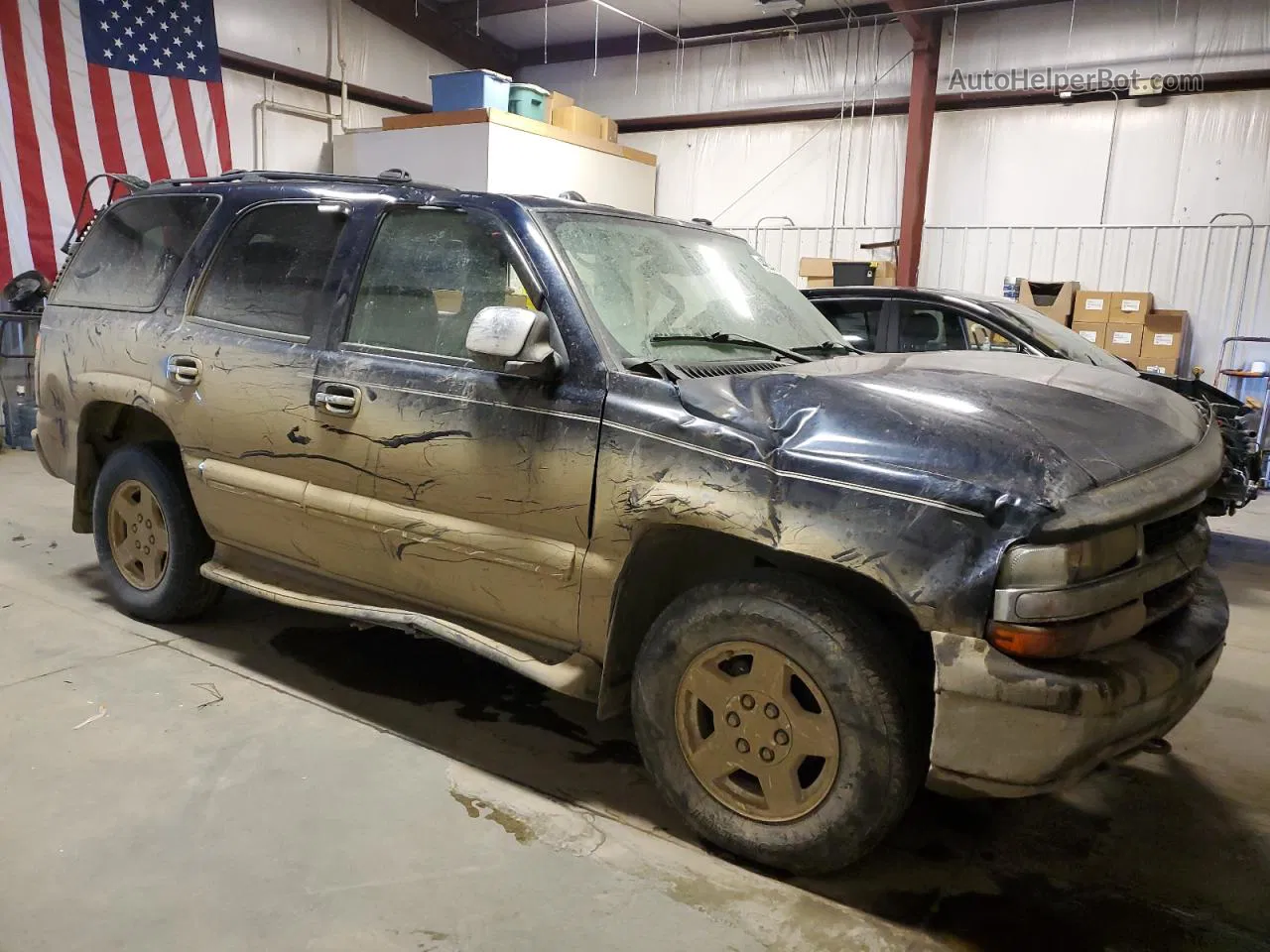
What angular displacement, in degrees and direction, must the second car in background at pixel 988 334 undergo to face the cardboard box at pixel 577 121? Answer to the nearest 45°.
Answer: approximately 180°

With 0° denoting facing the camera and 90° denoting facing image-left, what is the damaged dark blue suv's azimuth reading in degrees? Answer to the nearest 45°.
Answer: approximately 315°

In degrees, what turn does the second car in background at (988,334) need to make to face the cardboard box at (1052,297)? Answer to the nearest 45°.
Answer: approximately 135° to its left

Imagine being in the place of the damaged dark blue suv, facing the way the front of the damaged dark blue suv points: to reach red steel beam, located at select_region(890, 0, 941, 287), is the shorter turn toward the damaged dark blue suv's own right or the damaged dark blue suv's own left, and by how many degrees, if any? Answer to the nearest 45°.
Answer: approximately 135° to the damaged dark blue suv's own left

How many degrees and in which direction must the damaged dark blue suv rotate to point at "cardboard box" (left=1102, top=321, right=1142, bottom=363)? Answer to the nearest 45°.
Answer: approximately 90° to its left

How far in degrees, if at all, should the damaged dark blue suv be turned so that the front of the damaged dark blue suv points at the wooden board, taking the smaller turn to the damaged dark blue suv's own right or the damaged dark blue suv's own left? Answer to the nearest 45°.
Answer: approximately 135° to the damaged dark blue suv's own left

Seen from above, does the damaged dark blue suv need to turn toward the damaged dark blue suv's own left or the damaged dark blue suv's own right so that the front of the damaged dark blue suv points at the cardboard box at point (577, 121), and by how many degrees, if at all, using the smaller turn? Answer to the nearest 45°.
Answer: approximately 135° to the damaged dark blue suv's own left

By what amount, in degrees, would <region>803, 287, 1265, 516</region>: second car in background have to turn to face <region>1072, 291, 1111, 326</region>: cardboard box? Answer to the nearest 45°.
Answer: approximately 135° to its left

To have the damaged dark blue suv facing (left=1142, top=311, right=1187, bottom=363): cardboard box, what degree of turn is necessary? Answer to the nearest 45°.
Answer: approximately 90° to its left
